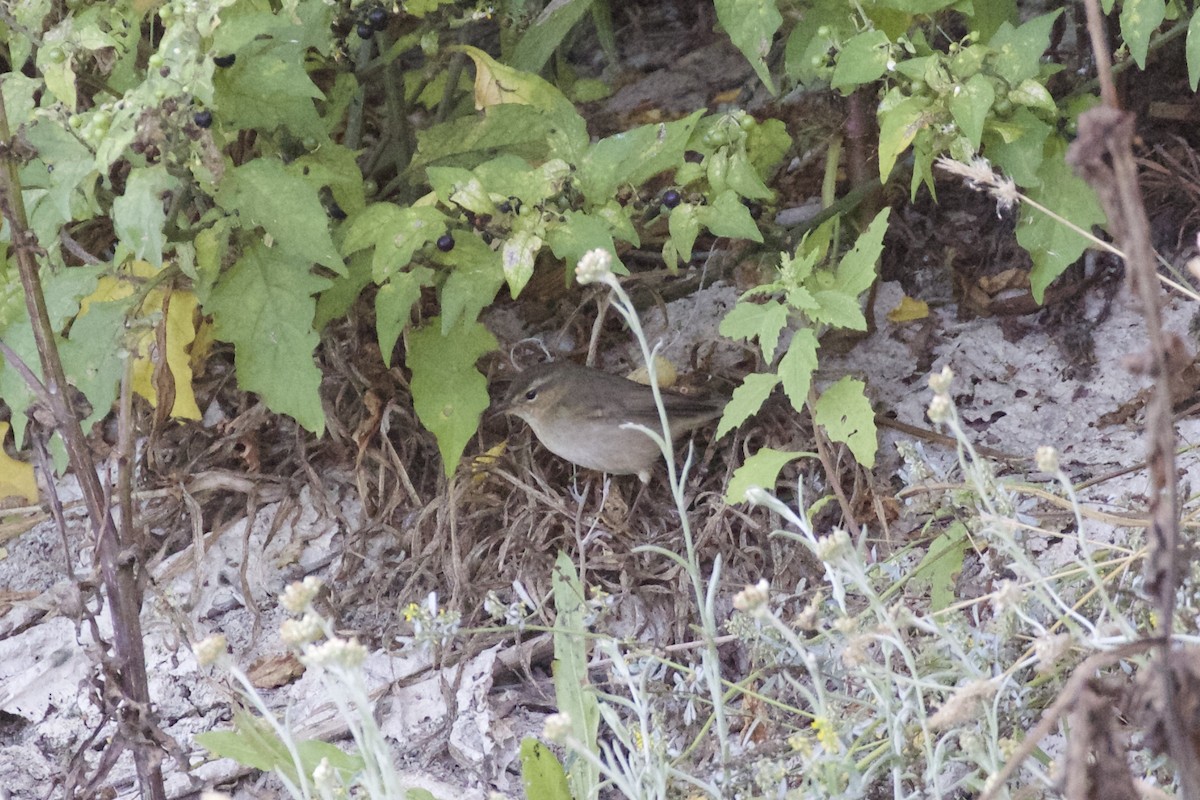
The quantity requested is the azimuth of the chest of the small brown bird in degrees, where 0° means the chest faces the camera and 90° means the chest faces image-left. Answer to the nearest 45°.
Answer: approximately 90°

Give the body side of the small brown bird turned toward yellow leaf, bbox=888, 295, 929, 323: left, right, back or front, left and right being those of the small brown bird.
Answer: back
